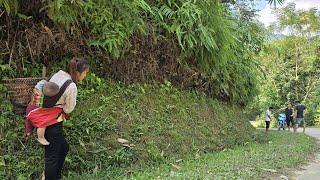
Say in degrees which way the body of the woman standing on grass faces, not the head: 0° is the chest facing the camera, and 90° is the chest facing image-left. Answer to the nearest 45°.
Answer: approximately 270°
